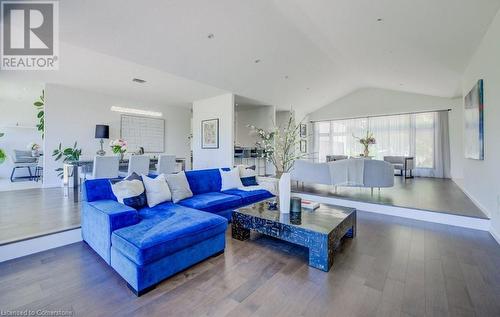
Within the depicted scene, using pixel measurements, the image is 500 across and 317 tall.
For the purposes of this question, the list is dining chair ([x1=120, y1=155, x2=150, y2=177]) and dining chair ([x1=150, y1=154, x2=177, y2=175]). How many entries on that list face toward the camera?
0

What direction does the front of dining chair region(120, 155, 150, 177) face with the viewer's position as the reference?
facing away from the viewer and to the left of the viewer

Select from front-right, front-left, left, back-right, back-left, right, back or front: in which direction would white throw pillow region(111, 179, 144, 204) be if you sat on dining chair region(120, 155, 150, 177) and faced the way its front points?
back-left

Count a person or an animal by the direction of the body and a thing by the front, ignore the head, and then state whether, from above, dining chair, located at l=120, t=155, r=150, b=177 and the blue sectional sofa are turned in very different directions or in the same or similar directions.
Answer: very different directions

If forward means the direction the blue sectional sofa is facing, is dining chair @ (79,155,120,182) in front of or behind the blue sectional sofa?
behind

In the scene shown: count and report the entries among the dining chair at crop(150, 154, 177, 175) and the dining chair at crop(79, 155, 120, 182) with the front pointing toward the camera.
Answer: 0

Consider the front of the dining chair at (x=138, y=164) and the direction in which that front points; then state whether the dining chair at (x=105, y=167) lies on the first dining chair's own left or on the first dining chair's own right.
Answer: on the first dining chair's own left

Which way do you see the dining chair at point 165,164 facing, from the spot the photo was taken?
facing away from the viewer and to the left of the viewer

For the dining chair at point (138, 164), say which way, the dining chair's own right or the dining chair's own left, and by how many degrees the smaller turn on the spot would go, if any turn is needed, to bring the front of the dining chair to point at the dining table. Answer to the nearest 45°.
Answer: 0° — it already faces it

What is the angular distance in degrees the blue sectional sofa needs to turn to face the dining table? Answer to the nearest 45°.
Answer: approximately 180°
